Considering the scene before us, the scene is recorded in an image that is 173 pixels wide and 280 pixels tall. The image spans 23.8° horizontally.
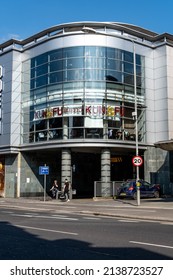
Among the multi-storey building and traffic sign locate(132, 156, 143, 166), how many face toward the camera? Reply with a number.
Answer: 2

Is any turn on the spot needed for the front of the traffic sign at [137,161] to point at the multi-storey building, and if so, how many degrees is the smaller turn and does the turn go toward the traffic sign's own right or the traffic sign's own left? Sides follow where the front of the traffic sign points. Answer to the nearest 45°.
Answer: approximately 135° to the traffic sign's own right

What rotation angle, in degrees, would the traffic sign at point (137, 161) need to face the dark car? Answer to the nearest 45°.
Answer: approximately 180°

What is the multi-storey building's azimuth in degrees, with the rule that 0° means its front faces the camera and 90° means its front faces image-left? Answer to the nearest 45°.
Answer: approximately 0°

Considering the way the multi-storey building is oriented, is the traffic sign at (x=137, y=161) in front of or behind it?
in front

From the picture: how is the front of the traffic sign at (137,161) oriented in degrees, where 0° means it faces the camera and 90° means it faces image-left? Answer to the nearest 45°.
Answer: approximately 0°
